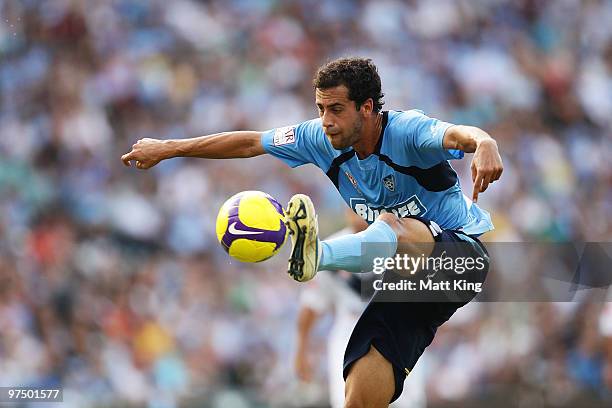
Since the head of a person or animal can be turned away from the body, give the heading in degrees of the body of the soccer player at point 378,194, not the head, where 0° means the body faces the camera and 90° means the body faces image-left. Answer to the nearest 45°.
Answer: approximately 45°

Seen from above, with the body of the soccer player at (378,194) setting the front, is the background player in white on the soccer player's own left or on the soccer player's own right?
on the soccer player's own right
